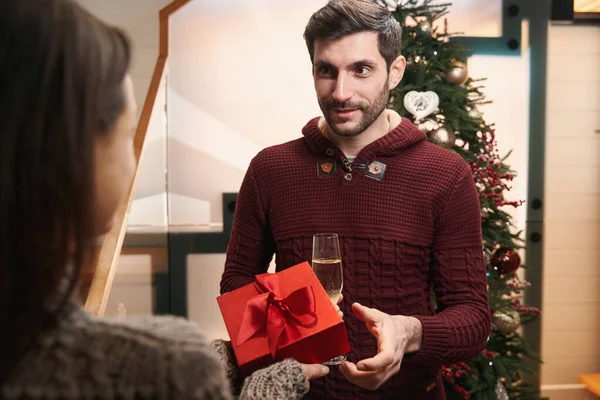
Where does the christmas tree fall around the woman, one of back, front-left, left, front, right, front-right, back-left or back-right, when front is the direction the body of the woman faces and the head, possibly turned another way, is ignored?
front

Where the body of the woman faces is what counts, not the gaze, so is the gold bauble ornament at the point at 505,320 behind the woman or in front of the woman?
in front

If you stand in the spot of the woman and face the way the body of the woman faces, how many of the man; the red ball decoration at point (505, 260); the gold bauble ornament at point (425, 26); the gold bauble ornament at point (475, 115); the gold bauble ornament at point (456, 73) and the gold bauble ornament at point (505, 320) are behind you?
0

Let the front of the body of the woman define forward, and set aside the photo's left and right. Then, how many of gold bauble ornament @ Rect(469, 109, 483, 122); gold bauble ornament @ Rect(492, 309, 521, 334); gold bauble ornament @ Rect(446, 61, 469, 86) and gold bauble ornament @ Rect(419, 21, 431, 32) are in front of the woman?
4

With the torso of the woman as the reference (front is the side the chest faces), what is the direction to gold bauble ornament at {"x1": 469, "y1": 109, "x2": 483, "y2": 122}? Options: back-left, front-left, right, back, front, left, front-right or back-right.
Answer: front

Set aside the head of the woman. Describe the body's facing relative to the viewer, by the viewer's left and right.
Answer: facing away from the viewer and to the right of the viewer

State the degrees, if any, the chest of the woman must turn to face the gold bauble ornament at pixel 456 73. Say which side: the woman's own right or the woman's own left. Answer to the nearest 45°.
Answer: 0° — they already face it

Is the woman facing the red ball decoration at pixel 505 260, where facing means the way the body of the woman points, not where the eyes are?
yes

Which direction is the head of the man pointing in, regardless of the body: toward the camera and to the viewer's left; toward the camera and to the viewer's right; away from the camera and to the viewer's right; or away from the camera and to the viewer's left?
toward the camera and to the viewer's left

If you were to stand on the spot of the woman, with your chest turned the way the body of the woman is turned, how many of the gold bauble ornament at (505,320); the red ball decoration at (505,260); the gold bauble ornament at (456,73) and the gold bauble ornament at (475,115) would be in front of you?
4

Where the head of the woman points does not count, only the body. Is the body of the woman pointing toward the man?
yes

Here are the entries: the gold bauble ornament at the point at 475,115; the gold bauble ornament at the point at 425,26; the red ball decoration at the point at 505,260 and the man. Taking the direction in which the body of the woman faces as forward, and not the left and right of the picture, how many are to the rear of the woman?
0

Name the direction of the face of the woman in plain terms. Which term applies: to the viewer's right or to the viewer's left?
to the viewer's right
